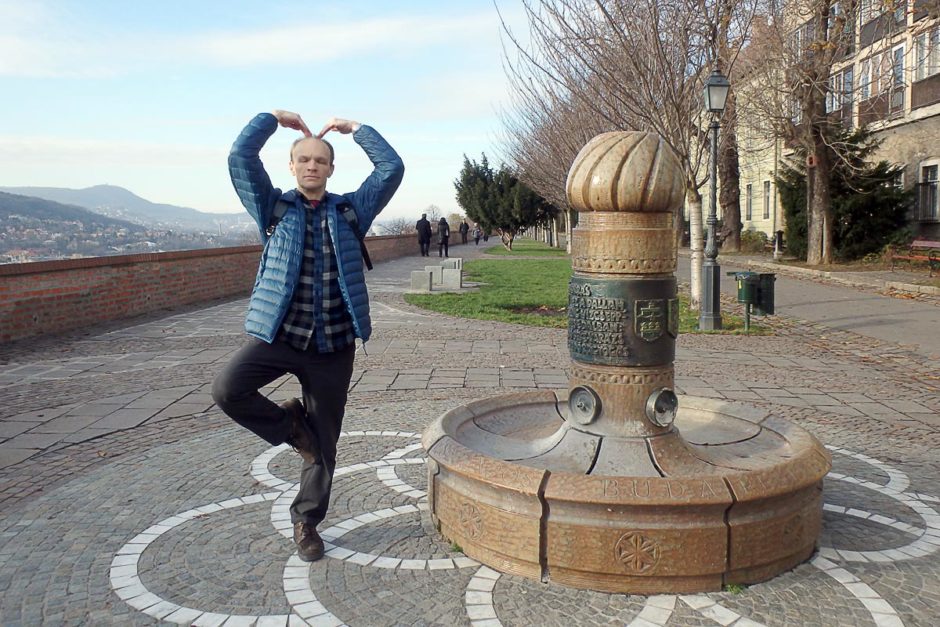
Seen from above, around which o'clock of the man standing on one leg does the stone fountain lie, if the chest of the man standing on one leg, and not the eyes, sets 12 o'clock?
The stone fountain is roughly at 9 o'clock from the man standing on one leg.

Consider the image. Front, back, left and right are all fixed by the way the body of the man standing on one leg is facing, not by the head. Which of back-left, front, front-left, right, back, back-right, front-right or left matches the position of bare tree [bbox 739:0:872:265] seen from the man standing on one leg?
back-left

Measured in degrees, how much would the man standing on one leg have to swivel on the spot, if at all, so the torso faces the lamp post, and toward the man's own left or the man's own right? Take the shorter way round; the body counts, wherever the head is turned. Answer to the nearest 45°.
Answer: approximately 135° to the man's own left

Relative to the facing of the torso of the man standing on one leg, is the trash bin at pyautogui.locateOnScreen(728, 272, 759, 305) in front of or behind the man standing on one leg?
behind

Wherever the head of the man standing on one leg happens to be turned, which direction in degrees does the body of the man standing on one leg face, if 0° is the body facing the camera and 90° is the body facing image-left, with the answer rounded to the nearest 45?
approximately 0°
